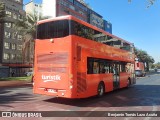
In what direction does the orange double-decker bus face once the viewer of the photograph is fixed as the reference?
facing away from the viewer and to the right of the viewer
